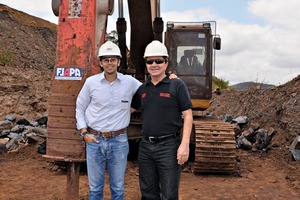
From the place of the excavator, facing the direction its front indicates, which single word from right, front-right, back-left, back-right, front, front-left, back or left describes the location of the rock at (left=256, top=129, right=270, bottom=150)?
back-left

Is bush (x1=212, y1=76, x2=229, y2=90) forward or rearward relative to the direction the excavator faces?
rearward

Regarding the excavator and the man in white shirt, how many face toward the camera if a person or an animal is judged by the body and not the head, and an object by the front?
2

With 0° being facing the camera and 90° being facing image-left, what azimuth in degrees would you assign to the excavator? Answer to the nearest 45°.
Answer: approximately 0°

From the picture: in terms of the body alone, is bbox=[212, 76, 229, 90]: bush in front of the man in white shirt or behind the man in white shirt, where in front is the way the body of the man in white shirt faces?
behind

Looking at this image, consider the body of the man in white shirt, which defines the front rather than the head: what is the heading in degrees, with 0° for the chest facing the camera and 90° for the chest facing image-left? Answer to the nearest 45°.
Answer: approximately 0°

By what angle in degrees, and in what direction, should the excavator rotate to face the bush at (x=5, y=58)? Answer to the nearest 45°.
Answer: approximately 135° to its right
